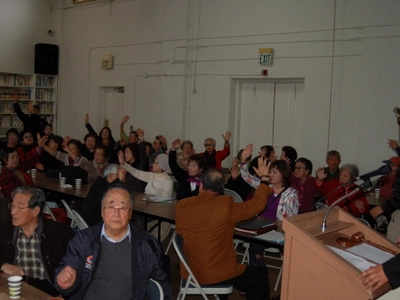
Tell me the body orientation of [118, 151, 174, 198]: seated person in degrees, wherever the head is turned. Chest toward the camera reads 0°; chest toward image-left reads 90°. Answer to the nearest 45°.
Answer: approximately 45°

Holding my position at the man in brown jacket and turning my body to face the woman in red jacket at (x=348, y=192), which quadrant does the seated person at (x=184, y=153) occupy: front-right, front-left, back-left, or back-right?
front-left

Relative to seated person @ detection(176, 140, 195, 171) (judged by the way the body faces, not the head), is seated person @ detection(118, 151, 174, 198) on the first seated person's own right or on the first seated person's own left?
on the first seated person's own right

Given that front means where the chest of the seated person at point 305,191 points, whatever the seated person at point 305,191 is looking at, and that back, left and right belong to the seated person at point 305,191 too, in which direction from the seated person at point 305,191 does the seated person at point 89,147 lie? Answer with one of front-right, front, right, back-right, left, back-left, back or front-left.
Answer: right

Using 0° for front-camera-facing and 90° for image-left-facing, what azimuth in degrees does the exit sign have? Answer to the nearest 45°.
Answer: approximately 0°

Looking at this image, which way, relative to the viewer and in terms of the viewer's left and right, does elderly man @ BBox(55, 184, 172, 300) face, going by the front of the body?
facing the viewer

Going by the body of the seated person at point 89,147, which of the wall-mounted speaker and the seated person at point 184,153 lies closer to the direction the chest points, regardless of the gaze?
the seated person

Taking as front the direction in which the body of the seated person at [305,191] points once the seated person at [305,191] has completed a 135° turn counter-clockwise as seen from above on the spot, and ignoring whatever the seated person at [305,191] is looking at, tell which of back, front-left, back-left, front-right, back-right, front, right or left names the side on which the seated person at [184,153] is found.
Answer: back-left

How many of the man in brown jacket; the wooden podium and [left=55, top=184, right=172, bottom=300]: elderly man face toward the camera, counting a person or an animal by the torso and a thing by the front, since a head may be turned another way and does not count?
1

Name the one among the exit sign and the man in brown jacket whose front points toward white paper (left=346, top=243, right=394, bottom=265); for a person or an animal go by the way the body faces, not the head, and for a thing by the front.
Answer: the exit sign

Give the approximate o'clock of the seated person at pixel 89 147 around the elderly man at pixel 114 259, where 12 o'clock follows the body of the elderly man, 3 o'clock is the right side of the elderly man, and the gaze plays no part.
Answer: The seated person is roughly at 6 o'clock from the elderly man.

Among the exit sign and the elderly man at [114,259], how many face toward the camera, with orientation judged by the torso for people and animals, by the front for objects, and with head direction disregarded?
2
